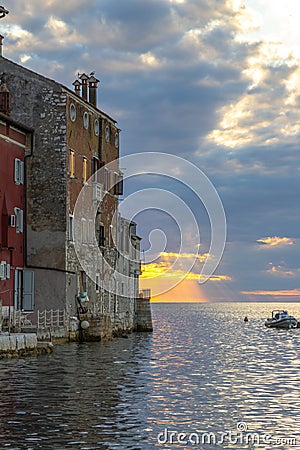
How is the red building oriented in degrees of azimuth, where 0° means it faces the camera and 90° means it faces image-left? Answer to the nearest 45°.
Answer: approximately 315°
